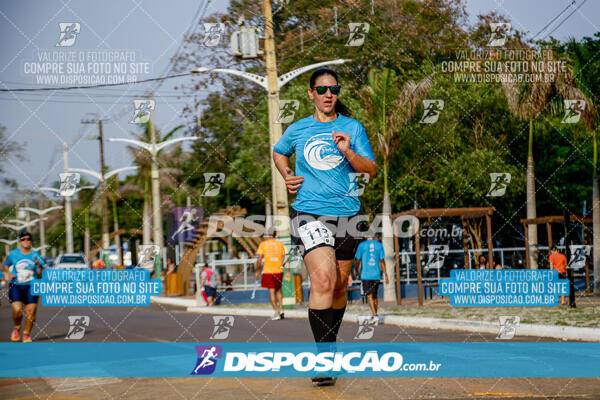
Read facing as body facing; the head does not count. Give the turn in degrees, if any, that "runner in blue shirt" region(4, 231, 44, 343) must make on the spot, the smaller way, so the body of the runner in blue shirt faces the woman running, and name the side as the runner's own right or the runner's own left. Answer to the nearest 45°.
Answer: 0° — they already face them

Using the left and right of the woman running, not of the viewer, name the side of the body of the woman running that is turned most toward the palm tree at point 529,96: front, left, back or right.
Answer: back

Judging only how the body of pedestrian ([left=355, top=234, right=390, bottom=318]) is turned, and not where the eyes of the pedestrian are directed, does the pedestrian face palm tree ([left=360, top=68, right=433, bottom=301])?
yes

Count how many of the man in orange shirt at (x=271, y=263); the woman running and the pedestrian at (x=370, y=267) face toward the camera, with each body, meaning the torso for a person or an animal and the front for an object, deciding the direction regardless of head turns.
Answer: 1

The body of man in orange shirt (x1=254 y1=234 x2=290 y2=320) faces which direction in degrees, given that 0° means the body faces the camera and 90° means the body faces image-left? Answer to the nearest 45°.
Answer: approximately 180°

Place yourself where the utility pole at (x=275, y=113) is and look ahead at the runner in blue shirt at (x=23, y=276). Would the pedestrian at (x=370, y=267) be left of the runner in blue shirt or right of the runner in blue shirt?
left

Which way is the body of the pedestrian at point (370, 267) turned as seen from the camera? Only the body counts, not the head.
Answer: away from the camera

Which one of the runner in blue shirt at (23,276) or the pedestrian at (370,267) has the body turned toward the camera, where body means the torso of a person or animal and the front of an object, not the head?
the runner in blue shirt

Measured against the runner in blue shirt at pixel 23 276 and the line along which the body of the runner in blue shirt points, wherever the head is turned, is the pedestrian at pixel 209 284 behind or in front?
behind

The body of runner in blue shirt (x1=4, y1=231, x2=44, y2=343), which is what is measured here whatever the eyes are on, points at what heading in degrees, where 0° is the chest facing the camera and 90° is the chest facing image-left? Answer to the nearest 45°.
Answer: approximately 0°

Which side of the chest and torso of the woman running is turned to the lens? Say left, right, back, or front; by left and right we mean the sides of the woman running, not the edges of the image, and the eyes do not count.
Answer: front

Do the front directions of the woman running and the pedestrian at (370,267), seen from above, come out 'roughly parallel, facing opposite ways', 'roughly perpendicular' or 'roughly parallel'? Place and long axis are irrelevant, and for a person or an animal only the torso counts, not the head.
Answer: roughly parallel, facing opposite ways

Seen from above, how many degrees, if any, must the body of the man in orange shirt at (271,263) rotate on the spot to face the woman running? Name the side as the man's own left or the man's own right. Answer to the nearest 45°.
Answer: approximately 180°
